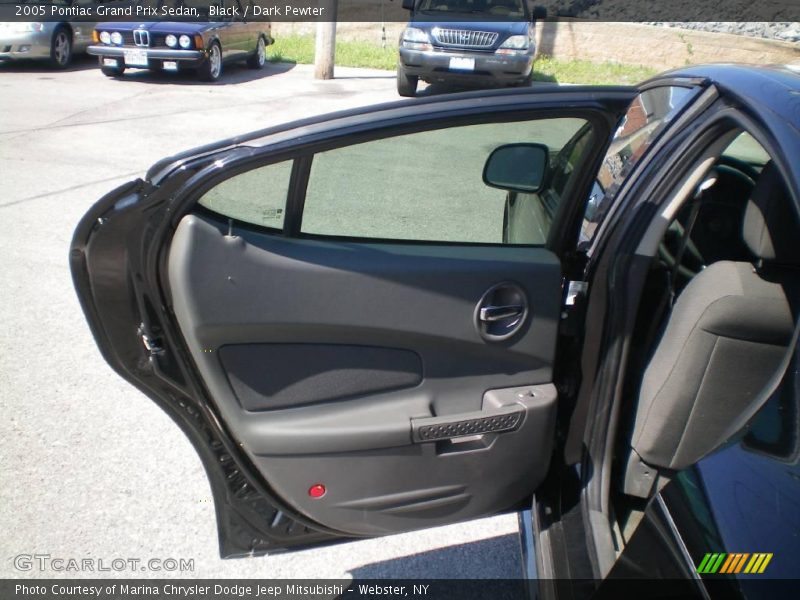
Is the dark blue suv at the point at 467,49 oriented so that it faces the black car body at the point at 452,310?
yes

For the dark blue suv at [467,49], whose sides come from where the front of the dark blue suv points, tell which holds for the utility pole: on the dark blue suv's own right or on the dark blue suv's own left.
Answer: on the dark blue suv's own right

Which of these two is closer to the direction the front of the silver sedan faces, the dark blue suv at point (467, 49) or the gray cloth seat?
the gray cloth seat

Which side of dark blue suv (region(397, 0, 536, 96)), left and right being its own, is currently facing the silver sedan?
right

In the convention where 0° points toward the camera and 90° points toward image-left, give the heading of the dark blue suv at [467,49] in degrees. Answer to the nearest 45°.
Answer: approximately 0°

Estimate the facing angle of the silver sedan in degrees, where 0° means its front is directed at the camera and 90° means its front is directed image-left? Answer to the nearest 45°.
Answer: approximately 45°

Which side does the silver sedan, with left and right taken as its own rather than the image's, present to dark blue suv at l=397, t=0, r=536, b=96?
left

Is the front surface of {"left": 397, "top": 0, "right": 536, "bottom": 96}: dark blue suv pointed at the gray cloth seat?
yes

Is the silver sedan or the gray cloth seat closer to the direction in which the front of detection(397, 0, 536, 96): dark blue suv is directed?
the gray cloth seat

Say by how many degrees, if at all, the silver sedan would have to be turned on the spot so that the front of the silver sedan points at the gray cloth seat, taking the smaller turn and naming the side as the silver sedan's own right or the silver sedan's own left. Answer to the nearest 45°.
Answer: approximately 45° to the silver sedan's own left
